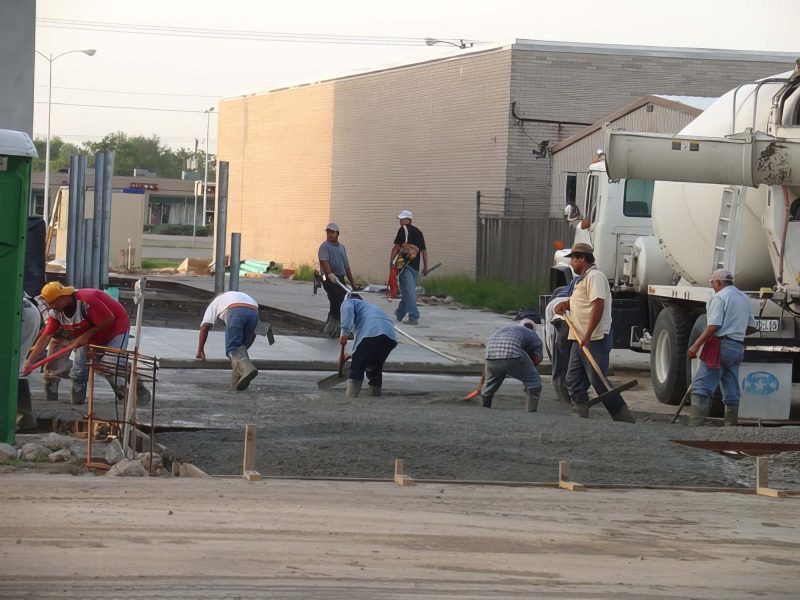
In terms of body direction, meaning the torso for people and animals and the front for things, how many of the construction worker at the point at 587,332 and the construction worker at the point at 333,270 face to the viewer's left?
1

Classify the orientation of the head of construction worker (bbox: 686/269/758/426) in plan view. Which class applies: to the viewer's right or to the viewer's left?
to the viewer's left

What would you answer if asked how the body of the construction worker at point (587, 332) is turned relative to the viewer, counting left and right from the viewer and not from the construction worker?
facing to the left of the viewer

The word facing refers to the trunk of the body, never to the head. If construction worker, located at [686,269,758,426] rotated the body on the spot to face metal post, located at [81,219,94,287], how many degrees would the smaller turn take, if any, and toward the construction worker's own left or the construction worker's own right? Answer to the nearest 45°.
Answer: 0° — they already face it

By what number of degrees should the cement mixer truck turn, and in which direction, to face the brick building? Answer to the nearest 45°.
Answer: approximately 45° to its right

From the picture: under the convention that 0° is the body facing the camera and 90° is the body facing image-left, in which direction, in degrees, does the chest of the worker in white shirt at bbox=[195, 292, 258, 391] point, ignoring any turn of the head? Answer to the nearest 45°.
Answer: approximately 135°

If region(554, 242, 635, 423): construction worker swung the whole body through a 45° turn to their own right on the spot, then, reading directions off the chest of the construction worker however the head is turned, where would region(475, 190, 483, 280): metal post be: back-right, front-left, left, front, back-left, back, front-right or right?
front-right

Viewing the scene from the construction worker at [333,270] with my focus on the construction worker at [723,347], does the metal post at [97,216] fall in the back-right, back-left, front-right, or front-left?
back-right
